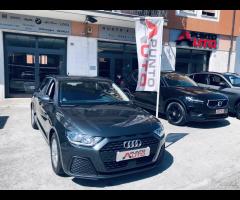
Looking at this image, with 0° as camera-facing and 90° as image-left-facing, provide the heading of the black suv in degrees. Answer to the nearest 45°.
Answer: approximately 315°

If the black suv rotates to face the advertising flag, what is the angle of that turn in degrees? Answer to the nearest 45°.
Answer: approximately 90° to its right

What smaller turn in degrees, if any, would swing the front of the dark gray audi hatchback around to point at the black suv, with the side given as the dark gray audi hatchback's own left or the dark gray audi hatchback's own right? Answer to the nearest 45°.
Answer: approximately 90° to the dark gray audi hatchback's own left

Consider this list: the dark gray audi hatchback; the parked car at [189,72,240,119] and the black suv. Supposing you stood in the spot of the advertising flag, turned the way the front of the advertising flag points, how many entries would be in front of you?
1

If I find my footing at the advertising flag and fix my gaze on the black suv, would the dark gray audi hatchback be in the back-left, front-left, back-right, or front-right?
back-right

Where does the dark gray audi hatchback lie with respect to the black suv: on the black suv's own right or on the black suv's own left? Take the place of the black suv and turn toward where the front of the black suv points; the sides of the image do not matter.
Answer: on the black suv's own right

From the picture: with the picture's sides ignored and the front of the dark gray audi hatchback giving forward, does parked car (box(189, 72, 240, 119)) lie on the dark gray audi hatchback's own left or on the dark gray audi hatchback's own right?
on the dark gray audi hatchback's own left

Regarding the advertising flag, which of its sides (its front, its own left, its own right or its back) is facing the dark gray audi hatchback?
front

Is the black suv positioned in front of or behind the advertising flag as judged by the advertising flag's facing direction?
behind

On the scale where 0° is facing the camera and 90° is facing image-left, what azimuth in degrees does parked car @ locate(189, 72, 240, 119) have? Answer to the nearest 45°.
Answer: approximately 315°

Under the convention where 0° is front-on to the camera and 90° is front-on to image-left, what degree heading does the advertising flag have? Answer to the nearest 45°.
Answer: approximately 0°
